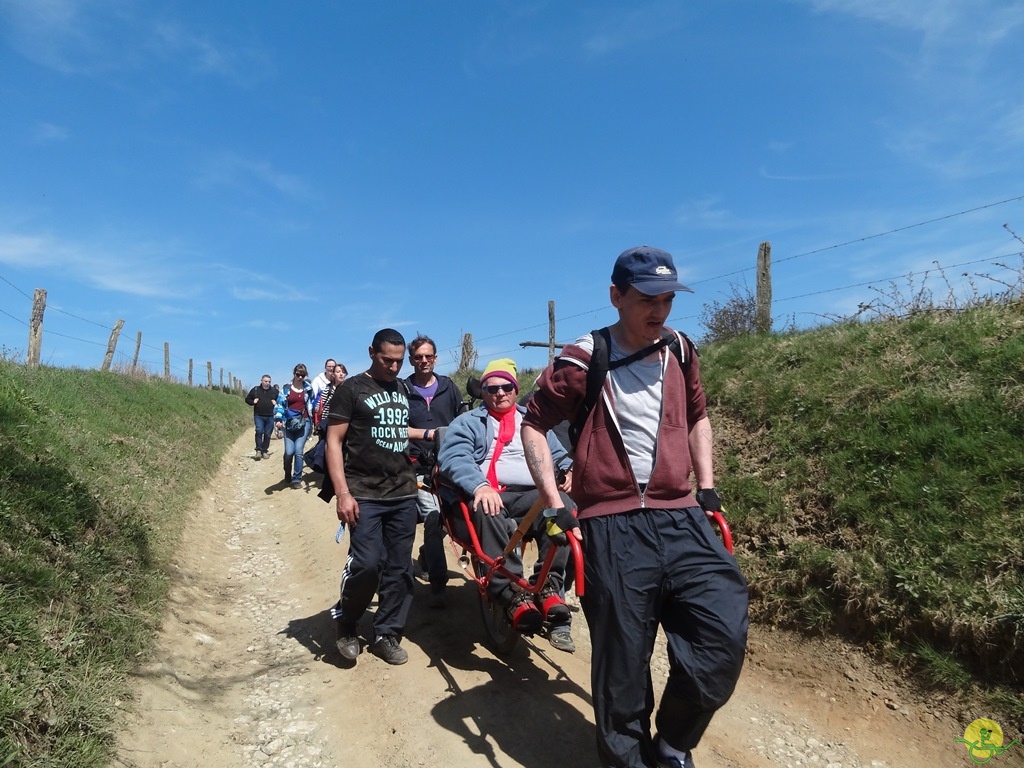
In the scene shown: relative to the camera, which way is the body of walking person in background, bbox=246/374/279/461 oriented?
toward the camera

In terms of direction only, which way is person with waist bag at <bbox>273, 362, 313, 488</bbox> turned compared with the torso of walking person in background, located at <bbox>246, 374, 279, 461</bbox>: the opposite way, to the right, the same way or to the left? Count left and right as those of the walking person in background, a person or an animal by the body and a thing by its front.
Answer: the same way

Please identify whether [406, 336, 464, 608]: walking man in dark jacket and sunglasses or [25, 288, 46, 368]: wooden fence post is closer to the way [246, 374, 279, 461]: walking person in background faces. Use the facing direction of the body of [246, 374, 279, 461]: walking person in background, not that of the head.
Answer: the walking man in dark jacket and sunglasses

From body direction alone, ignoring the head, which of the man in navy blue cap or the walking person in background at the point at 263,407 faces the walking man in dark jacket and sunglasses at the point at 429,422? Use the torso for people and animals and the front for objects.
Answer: the walking person in background at the point at 263,407

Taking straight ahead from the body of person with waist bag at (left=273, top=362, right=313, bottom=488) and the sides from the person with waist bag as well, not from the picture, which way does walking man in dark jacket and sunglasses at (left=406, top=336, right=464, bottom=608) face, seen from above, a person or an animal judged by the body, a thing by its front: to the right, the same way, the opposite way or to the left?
the same way

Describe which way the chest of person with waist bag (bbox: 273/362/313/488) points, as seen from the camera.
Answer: toward the camera

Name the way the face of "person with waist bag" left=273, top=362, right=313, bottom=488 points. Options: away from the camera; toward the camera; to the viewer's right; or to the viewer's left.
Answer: toward the camera

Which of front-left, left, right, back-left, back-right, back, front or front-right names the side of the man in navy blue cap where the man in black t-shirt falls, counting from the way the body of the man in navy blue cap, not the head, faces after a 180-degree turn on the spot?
front

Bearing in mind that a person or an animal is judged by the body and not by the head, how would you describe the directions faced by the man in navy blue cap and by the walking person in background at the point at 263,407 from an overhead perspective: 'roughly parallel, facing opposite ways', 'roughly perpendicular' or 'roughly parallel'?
roughly parallel

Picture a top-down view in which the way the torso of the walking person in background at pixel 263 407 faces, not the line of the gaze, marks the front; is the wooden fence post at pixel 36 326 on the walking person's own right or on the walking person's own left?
on the walking person's own right

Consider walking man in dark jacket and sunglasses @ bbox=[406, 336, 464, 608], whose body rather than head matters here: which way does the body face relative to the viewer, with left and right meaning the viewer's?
facing the viewer

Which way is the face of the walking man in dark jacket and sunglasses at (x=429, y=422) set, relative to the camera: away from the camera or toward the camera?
toward the camera

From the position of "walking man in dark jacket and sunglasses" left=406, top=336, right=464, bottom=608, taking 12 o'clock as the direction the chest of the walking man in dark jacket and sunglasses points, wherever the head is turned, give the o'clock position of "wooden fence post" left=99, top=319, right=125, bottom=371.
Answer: The wooden fence post is roughly at 5 o'clock from the walking man in dark jacket and sunglasses.

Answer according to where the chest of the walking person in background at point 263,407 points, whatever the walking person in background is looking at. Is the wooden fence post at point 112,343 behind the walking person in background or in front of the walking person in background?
behind

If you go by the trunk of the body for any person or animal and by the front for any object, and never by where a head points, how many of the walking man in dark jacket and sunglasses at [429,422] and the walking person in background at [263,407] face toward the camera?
2

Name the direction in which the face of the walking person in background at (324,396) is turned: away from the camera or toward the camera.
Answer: toward the camera
